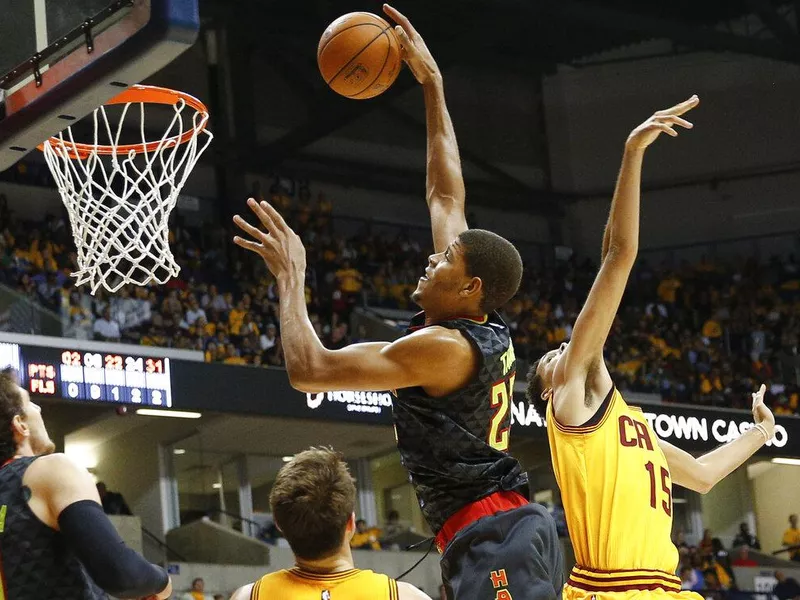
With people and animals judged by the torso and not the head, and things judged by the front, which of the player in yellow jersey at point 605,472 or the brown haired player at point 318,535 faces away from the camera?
the brown haired player

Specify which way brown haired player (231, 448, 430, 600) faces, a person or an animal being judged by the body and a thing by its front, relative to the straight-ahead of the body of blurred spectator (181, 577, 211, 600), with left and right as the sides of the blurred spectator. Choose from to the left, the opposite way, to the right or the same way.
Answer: the opposite way

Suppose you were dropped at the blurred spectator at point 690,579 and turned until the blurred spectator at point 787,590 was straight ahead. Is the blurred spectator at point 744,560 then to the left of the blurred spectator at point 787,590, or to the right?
left

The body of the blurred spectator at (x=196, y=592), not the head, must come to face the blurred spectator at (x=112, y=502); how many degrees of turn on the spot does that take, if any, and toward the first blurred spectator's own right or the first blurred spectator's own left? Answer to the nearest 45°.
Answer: approximately 135° to the first blurred spectator's own right

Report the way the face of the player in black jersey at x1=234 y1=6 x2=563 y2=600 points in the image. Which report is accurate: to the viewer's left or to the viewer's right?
to the viewer's left

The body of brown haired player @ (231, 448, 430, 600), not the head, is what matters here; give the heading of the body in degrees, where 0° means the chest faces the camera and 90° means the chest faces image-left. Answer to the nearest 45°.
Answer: approximately 180°

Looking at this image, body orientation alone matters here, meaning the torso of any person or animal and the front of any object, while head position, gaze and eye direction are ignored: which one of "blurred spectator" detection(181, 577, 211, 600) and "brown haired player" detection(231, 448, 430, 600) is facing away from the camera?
the brown haired player

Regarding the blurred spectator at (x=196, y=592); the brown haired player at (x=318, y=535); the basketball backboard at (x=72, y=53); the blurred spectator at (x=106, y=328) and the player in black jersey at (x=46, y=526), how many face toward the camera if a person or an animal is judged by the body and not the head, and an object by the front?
2

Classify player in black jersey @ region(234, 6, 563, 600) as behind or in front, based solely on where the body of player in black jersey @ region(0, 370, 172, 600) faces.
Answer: in front

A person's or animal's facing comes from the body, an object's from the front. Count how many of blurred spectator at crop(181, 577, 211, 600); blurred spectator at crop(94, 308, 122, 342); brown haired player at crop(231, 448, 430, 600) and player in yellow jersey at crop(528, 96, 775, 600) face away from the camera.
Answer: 1

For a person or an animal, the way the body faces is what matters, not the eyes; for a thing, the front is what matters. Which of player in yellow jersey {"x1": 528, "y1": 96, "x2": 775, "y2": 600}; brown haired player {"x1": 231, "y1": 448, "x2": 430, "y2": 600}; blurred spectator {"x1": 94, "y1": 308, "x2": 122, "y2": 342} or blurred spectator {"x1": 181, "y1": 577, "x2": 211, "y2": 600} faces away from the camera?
the brown haired player

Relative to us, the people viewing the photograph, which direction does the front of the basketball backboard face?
facing away from the viewer and to the right of the viewer

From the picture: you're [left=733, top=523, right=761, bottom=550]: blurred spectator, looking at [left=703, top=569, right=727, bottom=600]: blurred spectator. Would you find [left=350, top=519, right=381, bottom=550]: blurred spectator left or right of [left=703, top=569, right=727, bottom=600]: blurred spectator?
right

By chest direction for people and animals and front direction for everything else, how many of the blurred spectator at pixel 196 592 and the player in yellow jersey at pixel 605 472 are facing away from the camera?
0

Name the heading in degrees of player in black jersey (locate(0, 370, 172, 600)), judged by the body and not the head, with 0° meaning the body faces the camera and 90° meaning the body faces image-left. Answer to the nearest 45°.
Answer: approximately 225°

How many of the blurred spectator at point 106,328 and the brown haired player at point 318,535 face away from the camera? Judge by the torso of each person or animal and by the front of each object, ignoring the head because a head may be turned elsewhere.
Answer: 1
